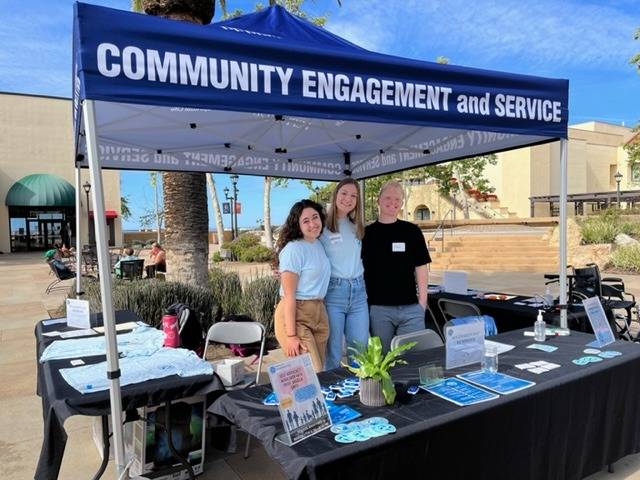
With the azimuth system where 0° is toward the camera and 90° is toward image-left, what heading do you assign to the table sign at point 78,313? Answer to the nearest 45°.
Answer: approximately 0°

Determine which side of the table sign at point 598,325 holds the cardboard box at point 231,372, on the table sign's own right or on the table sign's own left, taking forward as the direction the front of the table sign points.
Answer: on the table sign's own right

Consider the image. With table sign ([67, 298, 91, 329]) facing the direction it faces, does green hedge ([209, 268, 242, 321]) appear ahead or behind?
behind

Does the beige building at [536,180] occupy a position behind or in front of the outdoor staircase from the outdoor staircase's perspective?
behind

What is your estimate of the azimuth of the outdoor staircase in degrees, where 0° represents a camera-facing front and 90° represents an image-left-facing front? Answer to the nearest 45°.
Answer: approximately 0°

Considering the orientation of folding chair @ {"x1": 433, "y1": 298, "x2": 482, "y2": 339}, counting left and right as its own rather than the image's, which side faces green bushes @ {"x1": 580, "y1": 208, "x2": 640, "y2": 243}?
back
